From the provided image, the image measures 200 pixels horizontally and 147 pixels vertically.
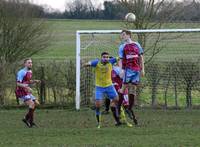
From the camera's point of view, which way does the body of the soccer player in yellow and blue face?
toward the camera

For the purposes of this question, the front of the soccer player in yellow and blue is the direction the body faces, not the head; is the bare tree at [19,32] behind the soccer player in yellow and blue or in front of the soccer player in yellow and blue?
behind

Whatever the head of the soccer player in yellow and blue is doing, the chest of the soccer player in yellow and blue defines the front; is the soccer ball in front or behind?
behind
